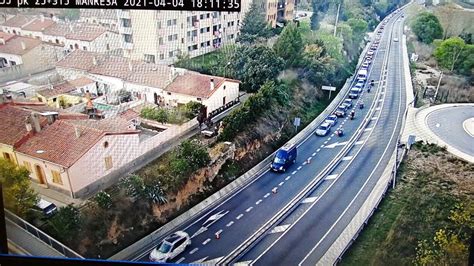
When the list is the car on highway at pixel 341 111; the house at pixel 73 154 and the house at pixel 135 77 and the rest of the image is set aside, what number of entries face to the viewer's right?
0

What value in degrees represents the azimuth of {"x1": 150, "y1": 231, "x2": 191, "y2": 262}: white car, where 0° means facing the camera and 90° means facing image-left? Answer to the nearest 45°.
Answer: approximately 45°

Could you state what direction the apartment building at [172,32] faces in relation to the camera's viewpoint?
facing the viewer and to the right of the viewer

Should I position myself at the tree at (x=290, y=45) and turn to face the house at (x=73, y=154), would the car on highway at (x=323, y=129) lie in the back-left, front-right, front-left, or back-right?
front-left

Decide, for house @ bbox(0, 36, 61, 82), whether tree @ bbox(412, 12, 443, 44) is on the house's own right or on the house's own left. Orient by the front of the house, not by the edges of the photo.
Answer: on the house's own left

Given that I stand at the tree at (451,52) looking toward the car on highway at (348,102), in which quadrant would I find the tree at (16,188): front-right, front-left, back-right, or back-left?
front-left

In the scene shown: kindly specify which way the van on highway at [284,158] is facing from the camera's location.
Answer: facing the viewer and to the left of the viewer

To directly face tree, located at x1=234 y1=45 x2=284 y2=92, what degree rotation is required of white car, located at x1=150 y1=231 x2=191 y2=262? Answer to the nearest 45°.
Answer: approximately 180°

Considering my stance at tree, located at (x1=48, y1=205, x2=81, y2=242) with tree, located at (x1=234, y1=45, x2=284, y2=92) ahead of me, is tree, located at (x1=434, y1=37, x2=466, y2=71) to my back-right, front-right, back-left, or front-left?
front-right

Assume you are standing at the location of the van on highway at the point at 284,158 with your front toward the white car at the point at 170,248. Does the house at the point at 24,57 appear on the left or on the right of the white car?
right

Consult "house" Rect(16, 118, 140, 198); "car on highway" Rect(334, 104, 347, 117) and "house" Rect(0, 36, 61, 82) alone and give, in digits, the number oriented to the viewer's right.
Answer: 0
